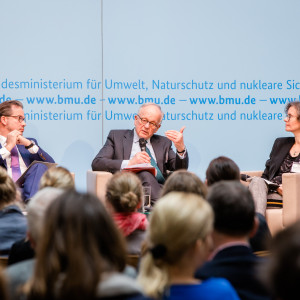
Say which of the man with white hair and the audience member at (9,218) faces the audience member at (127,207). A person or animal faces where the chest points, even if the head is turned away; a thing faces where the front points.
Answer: the man with white hair

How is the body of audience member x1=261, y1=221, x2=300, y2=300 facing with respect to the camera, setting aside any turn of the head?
away from the camera

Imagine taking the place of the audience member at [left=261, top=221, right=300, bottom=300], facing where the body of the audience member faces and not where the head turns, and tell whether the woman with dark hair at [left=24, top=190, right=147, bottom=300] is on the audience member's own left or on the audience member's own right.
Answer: on the audience member's own left

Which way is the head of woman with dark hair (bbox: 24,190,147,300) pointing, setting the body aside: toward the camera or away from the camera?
away from the camera

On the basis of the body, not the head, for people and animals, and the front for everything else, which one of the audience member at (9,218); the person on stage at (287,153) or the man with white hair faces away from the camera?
the audience member at (9,218)

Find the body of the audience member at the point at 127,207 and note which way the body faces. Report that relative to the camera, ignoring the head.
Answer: away from the camera

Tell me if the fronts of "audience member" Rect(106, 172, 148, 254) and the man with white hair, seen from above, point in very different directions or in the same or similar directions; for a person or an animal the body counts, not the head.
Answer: very different directions

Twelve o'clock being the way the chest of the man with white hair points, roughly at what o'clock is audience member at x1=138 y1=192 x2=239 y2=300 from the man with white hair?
The audience member is roughly at 12 o'clock from the man with white hair.

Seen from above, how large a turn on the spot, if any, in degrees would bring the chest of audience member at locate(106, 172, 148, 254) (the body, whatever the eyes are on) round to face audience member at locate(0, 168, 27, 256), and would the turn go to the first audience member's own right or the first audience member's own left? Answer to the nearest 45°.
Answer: approximately 90° to the first audience member's own left

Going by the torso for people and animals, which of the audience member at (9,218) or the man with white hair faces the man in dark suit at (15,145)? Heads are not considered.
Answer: the audience member

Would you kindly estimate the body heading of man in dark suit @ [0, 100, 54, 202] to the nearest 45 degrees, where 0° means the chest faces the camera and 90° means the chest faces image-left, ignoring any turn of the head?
approximately 315°

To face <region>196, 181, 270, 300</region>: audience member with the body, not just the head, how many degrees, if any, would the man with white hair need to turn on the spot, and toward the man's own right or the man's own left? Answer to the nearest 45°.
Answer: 0° — they already face them

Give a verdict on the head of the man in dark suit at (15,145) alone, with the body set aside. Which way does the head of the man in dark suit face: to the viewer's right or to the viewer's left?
to the viewer's right

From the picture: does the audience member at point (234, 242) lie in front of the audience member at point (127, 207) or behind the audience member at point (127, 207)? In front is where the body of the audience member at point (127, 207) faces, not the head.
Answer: behind

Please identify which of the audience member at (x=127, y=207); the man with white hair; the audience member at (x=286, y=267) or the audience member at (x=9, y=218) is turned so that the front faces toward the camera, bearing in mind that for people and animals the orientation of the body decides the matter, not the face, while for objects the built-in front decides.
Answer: the man with white hair
